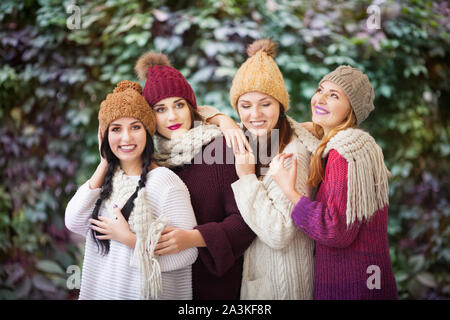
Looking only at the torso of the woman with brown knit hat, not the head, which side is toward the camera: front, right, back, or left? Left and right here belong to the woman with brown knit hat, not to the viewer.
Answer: front

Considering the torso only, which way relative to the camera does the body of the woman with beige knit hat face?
to the viewer's left

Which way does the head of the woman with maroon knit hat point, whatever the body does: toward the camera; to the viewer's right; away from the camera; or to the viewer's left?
toward the camera

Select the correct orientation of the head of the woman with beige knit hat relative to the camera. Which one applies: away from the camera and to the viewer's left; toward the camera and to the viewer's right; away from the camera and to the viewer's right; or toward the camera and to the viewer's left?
toward the camera and to the viewer's left

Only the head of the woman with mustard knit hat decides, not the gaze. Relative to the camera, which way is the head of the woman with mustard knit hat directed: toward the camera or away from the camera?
toward the camera

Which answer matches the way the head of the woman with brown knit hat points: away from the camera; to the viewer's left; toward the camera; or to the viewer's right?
toward the camera

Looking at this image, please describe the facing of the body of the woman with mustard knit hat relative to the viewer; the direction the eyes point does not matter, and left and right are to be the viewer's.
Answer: facing the viewer and to the left of the viewer
